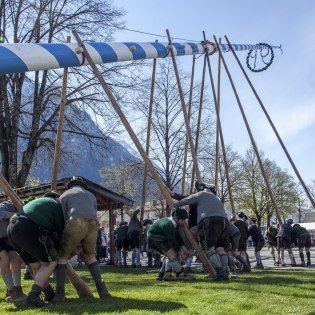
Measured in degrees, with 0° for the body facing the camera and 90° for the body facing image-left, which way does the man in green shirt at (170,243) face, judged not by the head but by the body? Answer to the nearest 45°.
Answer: approximately 270°

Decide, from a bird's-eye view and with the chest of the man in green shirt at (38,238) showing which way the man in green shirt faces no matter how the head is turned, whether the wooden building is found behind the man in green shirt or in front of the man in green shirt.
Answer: in front

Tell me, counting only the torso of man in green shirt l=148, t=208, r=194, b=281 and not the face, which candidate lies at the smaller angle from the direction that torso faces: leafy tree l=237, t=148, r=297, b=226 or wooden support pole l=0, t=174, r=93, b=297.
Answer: the leafy tree

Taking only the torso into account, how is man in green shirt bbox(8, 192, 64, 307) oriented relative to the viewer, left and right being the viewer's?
facing away from the viewer and to the right of the viewer

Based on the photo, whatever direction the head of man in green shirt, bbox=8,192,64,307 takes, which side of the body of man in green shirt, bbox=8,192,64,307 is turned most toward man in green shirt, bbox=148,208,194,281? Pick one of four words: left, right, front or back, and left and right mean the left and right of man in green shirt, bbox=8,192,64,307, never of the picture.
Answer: front

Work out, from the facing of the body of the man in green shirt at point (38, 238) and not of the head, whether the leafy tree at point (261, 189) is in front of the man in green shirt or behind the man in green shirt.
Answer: in front

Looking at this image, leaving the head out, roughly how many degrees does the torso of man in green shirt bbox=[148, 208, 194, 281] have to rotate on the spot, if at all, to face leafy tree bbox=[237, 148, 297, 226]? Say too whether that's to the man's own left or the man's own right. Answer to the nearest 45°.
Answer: approximately 90° to the man's own left

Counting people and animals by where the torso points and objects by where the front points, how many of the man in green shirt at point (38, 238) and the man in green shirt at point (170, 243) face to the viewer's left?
0
